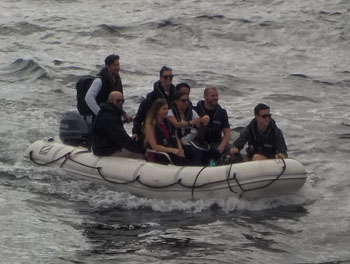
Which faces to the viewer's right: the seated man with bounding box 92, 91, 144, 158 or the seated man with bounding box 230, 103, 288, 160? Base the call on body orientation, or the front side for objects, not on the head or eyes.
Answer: the seated man with bounding box 92, 91, 144, 158

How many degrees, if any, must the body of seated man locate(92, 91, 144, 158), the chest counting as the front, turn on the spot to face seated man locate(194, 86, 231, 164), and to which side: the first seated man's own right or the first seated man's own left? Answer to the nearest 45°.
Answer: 0° — they already face them

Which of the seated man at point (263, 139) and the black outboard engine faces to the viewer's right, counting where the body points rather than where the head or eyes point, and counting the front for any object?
the black outboard engine

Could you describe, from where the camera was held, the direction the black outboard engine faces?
facing to the right of the viewer

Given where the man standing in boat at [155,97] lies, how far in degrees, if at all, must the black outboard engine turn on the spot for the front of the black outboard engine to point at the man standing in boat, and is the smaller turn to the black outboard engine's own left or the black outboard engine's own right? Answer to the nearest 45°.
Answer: approximately 45° to the black outboard engine's own right

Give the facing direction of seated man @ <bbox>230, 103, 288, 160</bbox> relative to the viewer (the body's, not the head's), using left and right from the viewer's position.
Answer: facing the viewer

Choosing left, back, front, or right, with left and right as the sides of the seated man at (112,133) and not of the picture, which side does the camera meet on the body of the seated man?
right

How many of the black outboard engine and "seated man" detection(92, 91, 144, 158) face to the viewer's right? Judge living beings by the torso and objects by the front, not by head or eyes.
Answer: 2

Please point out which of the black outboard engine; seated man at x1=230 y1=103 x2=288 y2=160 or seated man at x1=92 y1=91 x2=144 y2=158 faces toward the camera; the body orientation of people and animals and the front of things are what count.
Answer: seated man at x1=230 y1=103 x2=288 y2=160

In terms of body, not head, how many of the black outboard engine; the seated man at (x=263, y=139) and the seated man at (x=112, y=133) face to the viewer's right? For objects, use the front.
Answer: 2

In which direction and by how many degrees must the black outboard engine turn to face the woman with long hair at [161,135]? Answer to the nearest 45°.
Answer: approximately 45° to its right

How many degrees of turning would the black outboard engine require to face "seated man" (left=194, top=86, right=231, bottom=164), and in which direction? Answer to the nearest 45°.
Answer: approximately 45° to its right

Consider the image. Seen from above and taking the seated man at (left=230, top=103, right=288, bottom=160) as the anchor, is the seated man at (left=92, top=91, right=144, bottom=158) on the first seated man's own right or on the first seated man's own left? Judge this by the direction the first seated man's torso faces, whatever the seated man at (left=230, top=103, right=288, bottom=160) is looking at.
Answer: on the first seated man's own right

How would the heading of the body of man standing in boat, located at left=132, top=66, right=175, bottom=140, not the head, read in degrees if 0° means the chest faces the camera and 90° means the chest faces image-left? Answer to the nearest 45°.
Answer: approximately 315°

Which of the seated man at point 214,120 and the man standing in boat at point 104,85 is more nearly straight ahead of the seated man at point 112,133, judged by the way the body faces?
the seated man
